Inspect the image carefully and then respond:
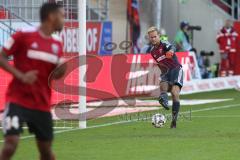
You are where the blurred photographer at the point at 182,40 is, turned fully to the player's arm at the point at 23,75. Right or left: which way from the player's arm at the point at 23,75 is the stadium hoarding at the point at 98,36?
right

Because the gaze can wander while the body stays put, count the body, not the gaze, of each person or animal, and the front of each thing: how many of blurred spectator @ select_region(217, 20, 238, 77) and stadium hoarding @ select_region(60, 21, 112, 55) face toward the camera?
2

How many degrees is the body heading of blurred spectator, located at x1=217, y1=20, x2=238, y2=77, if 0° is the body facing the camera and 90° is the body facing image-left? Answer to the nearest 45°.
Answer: approximately 0°

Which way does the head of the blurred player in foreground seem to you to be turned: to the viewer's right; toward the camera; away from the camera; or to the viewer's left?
to the viewer's right
